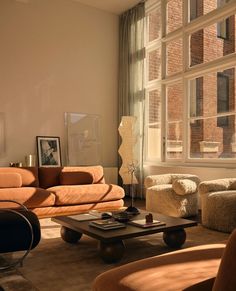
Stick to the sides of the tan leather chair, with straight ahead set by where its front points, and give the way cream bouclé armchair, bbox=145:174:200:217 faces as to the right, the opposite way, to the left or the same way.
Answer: to the left

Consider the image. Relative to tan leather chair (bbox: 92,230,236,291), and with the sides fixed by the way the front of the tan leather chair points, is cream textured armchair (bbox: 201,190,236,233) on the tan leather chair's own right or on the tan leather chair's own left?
on the tan leather chair's own right

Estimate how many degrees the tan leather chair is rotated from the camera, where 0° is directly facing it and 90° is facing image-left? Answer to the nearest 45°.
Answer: approximately 135°

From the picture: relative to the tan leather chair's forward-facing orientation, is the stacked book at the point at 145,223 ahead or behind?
ahead

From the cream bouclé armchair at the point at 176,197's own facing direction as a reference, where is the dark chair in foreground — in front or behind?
in front

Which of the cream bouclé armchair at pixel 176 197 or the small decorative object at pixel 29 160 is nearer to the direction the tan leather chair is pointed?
the small decorative object

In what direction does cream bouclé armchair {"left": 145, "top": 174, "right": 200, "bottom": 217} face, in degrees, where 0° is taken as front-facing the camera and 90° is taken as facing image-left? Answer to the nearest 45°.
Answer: approximately 45°

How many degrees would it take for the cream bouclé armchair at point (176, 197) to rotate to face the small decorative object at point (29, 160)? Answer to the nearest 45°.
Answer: approximately 45° to its right

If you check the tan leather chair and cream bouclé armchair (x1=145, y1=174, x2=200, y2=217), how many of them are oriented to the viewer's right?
0

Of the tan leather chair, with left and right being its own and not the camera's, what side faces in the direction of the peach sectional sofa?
front
